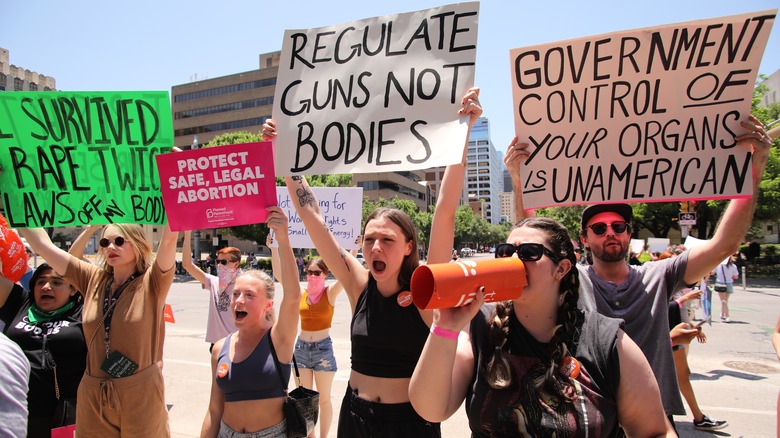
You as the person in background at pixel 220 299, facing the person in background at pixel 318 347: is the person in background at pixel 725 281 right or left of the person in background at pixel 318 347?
left

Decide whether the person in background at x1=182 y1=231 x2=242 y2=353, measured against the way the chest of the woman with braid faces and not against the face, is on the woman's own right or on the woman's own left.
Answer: on the woman's own right

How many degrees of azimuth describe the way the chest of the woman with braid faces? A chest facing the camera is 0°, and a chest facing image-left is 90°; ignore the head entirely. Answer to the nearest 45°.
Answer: approximately 45°

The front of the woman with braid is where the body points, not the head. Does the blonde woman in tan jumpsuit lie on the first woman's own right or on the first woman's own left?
on the first woman's own right

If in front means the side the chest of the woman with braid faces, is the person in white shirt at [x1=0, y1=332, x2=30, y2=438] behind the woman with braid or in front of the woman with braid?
in front

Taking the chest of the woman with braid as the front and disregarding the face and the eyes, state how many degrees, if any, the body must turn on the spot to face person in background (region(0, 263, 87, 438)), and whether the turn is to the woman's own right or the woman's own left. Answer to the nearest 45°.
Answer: approximately 45° to the woman's own right

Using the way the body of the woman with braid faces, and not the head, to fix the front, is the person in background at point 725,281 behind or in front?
behind

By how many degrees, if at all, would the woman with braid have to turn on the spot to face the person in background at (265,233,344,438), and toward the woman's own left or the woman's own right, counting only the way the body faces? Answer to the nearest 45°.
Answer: approximately 90° to the woman's own right
